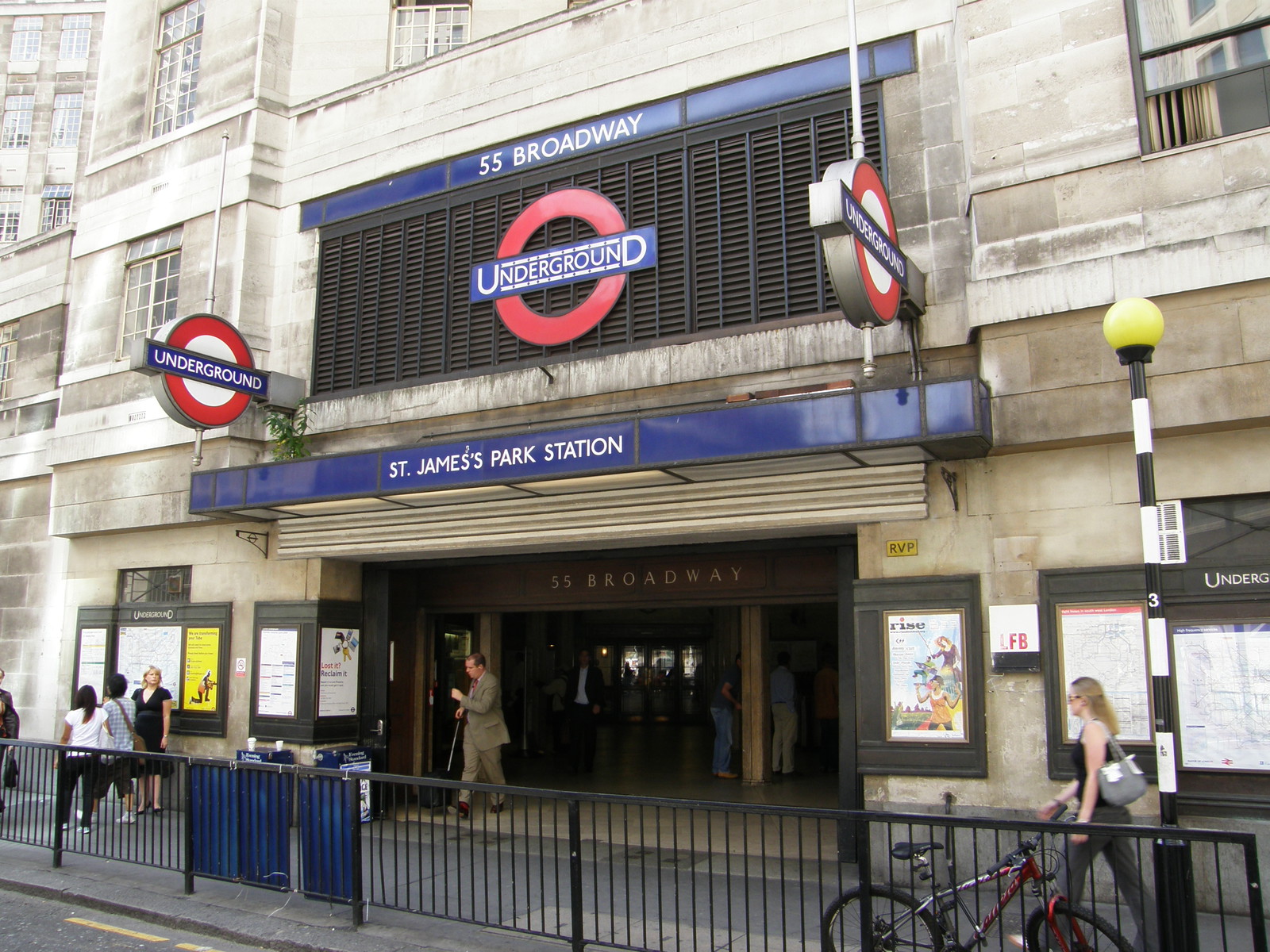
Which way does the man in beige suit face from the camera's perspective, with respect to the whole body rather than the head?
to the viewer's left

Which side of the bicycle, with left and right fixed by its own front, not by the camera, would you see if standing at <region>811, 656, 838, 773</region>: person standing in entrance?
left

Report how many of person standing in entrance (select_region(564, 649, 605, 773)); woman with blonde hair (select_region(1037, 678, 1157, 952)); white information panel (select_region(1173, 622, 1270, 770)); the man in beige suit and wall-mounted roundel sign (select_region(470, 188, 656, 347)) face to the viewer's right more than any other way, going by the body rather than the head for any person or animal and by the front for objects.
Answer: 0

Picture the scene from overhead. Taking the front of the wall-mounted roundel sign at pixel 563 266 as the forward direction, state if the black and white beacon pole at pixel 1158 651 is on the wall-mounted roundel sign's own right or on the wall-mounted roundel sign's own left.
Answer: on the wall-mounted roundel sign's own left

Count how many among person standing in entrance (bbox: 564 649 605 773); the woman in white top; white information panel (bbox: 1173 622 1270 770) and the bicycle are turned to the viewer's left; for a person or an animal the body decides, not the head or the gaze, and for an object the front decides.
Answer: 0

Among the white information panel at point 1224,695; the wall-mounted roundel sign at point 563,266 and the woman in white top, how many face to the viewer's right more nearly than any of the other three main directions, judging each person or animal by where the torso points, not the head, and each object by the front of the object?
0

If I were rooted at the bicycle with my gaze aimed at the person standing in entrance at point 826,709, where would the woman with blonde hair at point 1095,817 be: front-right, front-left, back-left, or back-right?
front-right

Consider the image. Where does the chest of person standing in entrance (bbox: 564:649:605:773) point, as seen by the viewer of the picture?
toward the camera

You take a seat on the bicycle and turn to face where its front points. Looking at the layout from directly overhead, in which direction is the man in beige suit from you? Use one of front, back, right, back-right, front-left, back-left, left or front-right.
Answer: back-left

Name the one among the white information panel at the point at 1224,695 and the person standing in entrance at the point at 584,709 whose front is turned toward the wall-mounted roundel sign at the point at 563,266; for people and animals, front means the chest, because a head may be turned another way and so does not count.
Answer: the person standing in entrance

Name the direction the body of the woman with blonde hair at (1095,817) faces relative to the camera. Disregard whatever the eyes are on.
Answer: to the viewer's left

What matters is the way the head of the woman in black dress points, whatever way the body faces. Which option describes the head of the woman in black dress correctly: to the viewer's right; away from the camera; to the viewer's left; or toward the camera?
toward the camera

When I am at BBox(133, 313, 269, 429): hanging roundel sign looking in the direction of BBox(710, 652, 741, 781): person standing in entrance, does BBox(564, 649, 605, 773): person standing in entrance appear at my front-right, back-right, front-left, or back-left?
front-left
